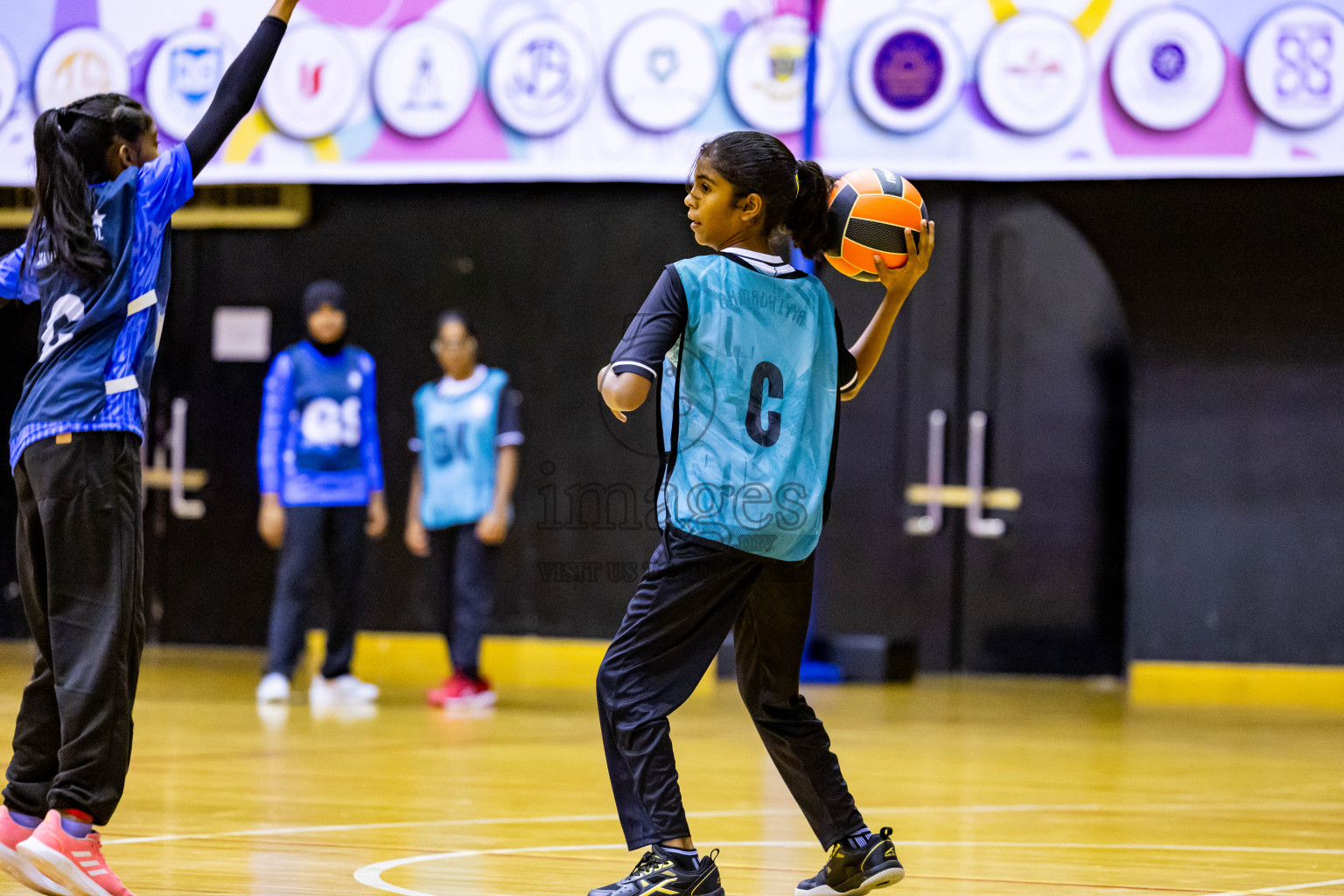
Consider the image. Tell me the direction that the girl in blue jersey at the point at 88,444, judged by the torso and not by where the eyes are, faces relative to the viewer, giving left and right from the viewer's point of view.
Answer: facing away from the viewer and to the right of the viewer

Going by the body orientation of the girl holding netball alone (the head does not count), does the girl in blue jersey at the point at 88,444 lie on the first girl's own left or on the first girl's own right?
on the first girl's own left

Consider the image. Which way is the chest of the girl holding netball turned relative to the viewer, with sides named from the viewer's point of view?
facing away from the viewer and to the left of the viewer

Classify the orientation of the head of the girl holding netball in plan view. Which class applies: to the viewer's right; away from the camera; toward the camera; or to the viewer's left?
to the viewer's left

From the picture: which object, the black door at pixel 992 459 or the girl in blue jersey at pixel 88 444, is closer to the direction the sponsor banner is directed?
the girl in blue jersey

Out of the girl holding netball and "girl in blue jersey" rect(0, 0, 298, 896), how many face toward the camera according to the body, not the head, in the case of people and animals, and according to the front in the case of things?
0

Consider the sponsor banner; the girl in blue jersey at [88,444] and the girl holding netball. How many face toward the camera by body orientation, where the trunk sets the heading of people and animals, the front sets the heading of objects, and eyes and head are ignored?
1

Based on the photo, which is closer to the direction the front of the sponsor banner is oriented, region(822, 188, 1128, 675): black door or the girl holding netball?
the girl holding netball

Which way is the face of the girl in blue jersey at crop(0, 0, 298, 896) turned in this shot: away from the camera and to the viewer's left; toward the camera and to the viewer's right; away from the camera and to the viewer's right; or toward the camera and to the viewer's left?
away from the camera and to the viewer's right

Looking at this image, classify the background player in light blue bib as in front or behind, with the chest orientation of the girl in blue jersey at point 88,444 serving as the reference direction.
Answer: in front

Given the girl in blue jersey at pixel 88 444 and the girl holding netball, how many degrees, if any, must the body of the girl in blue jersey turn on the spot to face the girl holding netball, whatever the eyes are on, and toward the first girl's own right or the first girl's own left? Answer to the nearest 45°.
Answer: approximately 45° to the first girl's own right

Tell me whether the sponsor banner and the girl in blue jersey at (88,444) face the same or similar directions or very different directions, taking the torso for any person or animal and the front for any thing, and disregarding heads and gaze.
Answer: very different directions

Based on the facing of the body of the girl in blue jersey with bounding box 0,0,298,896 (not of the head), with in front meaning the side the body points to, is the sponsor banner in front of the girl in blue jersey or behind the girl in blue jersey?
in front
